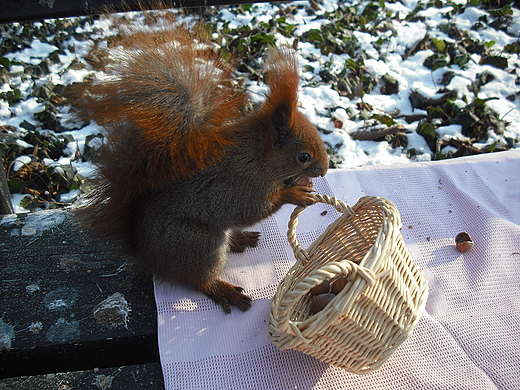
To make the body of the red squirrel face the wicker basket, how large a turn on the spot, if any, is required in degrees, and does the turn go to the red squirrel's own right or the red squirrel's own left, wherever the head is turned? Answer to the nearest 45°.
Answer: approximately 45° to the red squirrel's own right

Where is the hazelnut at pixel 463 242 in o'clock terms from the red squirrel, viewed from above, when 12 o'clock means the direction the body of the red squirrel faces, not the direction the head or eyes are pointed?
The hazelnut is roughly at 12 o'clock from the red squirrel.

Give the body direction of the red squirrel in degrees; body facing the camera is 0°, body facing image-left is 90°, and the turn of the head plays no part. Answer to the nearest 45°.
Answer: approximately 270°

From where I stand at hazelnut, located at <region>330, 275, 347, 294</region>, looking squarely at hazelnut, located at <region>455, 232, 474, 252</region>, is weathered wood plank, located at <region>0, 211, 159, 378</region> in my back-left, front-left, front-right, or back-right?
back-left
